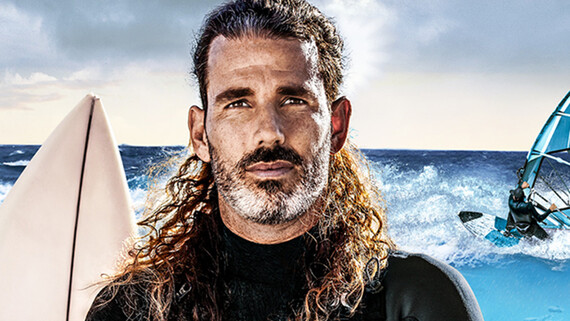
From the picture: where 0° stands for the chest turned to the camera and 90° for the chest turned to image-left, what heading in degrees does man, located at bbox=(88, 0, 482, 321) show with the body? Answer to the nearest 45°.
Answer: approximately 0°

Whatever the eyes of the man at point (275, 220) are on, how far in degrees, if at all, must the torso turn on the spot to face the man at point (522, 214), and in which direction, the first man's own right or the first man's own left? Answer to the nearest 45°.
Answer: approximately 135° to the first man's own left
